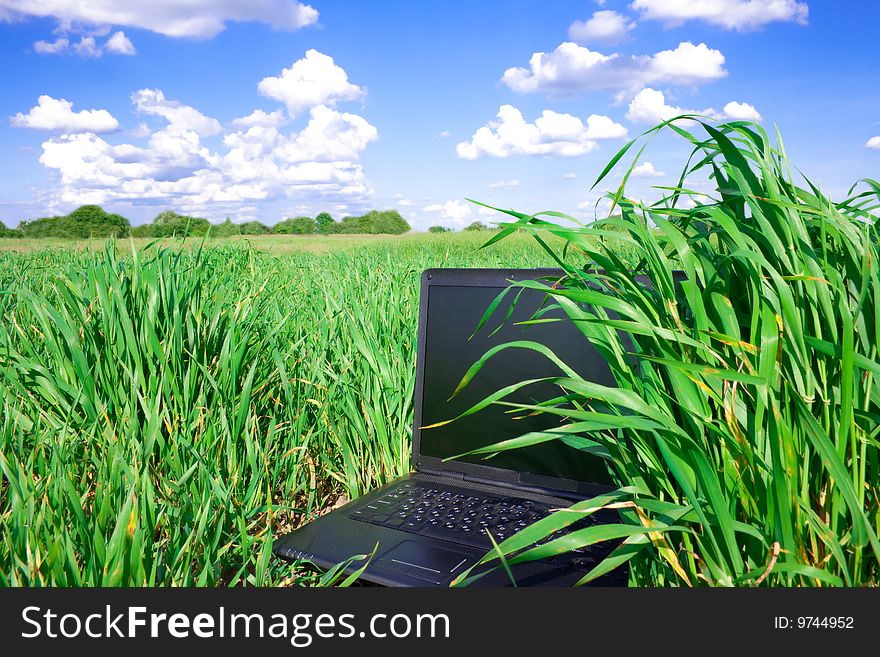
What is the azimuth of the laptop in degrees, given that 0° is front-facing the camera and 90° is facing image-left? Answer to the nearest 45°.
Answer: approximately 45°
